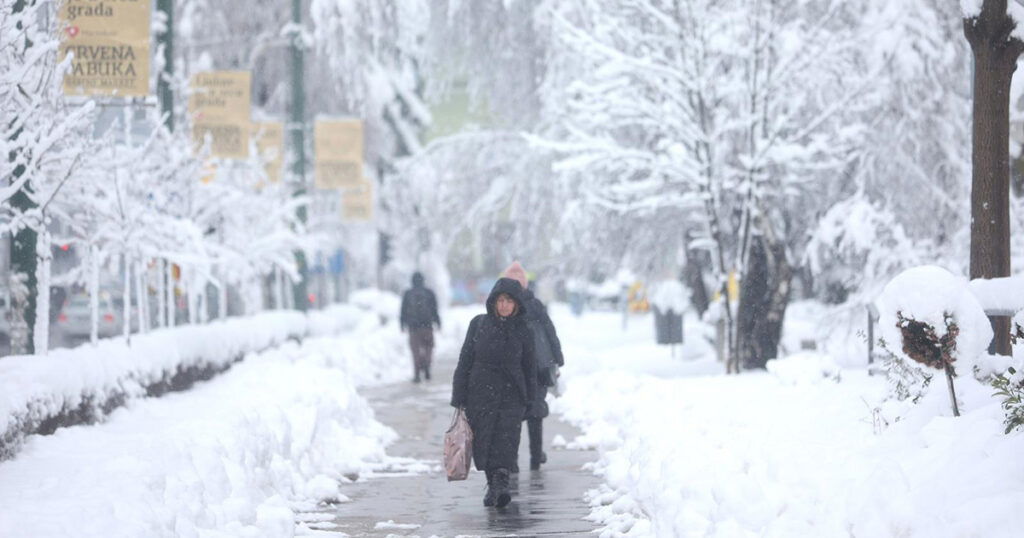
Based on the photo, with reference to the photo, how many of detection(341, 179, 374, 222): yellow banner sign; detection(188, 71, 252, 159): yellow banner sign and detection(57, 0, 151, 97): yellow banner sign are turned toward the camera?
3

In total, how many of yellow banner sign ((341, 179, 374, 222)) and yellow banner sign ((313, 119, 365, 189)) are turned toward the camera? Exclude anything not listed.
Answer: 2

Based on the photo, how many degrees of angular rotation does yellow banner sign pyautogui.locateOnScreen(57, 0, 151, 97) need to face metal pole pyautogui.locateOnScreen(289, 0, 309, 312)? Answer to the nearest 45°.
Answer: approximately 180°

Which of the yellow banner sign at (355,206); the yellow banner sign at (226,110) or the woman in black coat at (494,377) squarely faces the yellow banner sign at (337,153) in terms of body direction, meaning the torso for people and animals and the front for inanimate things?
the yellow banner sign at (355,206)

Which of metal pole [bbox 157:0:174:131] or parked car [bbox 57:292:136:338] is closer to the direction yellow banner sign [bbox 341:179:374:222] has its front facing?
the metal pole

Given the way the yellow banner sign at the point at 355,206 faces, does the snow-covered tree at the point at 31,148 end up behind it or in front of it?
in front

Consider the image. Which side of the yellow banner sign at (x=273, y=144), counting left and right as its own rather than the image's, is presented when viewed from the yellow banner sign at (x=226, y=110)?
front

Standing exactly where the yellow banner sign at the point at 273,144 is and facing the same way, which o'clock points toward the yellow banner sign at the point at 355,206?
the yellow banner sign at the point at 355,206 is roughly at 7 o'clock from the yellow banner sign at the point at 273,144.

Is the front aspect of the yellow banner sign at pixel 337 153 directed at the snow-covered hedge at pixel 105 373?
yes

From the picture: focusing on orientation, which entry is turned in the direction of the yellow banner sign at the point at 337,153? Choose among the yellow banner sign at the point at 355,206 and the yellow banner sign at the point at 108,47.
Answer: the yellow banner sign at the point at 355,206

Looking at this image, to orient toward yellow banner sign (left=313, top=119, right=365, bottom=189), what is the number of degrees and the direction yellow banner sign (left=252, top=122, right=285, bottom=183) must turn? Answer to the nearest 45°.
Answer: approximately 45° to its left
